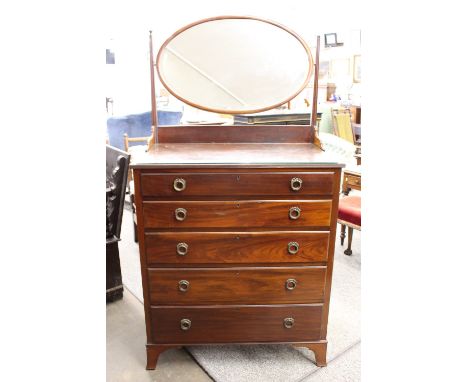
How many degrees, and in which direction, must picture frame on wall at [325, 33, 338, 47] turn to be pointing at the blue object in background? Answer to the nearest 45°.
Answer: approximately 45° to its right

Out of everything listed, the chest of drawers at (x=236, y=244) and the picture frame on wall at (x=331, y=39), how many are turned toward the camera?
2

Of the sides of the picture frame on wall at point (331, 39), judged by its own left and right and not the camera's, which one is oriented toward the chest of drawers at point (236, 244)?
front

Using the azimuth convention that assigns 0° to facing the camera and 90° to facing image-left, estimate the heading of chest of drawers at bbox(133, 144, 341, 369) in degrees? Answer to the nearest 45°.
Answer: approximately 0°

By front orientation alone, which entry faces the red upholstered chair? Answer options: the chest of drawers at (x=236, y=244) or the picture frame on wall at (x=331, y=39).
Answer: the picture frame on wall

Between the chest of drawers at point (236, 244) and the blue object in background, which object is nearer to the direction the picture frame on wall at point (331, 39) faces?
the chest of drawers

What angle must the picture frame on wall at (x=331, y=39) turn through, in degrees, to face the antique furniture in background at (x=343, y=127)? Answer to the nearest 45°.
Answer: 0° — it already faces it

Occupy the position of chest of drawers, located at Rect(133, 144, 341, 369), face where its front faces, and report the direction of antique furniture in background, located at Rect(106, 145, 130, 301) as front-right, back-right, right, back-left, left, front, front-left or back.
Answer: back-right

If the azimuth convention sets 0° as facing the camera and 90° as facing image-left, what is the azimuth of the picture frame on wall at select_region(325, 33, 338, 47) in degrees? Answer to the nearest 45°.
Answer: approximately 0°

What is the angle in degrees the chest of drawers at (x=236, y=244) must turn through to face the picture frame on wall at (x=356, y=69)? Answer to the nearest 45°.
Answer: approximately 180°
